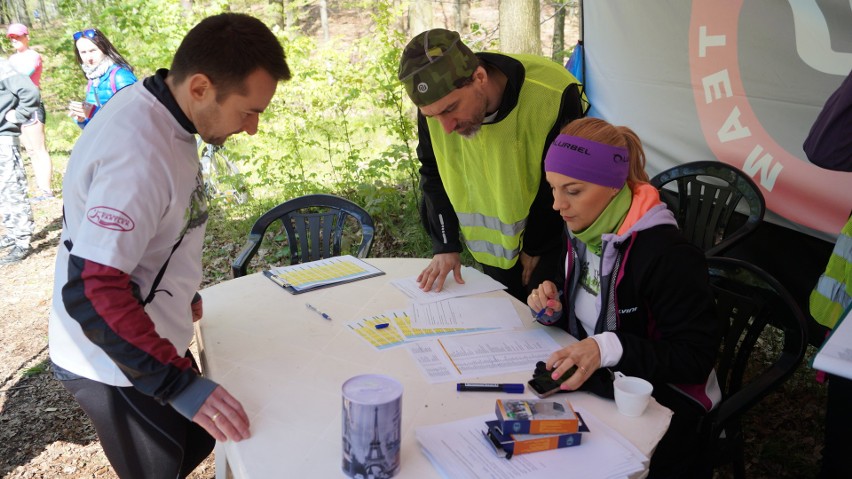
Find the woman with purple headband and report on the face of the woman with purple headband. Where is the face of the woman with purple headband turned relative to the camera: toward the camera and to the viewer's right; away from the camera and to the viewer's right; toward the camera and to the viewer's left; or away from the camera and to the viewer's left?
toward the camera and to the viewer's left

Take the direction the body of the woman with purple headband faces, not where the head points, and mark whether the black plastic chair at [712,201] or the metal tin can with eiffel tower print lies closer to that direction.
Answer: the metal tin can with eiffel tower print

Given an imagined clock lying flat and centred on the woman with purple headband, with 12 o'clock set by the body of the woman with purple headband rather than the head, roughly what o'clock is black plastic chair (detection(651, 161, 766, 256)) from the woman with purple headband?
The black plastic chair is roughly at 5 o'clock from the woman with purple headband.

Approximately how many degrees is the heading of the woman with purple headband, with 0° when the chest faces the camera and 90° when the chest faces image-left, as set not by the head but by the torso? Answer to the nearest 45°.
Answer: approximately 45°

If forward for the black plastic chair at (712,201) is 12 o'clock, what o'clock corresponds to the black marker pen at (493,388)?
The black marker pen is roughly at 11 o'clock from the black plastic chair.

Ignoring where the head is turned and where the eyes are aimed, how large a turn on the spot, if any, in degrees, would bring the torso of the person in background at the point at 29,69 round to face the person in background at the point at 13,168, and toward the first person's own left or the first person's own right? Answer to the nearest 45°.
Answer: approximately 45° to the first person's own left

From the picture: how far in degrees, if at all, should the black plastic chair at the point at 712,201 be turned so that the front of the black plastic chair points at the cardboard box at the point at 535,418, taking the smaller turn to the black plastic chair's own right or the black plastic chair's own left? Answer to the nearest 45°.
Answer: approximately 45° to the black plastic chair's own left

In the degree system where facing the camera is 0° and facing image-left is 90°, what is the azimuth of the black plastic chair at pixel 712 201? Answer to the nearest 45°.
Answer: approximately 45°

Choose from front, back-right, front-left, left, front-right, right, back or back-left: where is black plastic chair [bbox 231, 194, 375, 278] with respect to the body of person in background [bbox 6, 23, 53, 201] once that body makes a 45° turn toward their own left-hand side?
front
